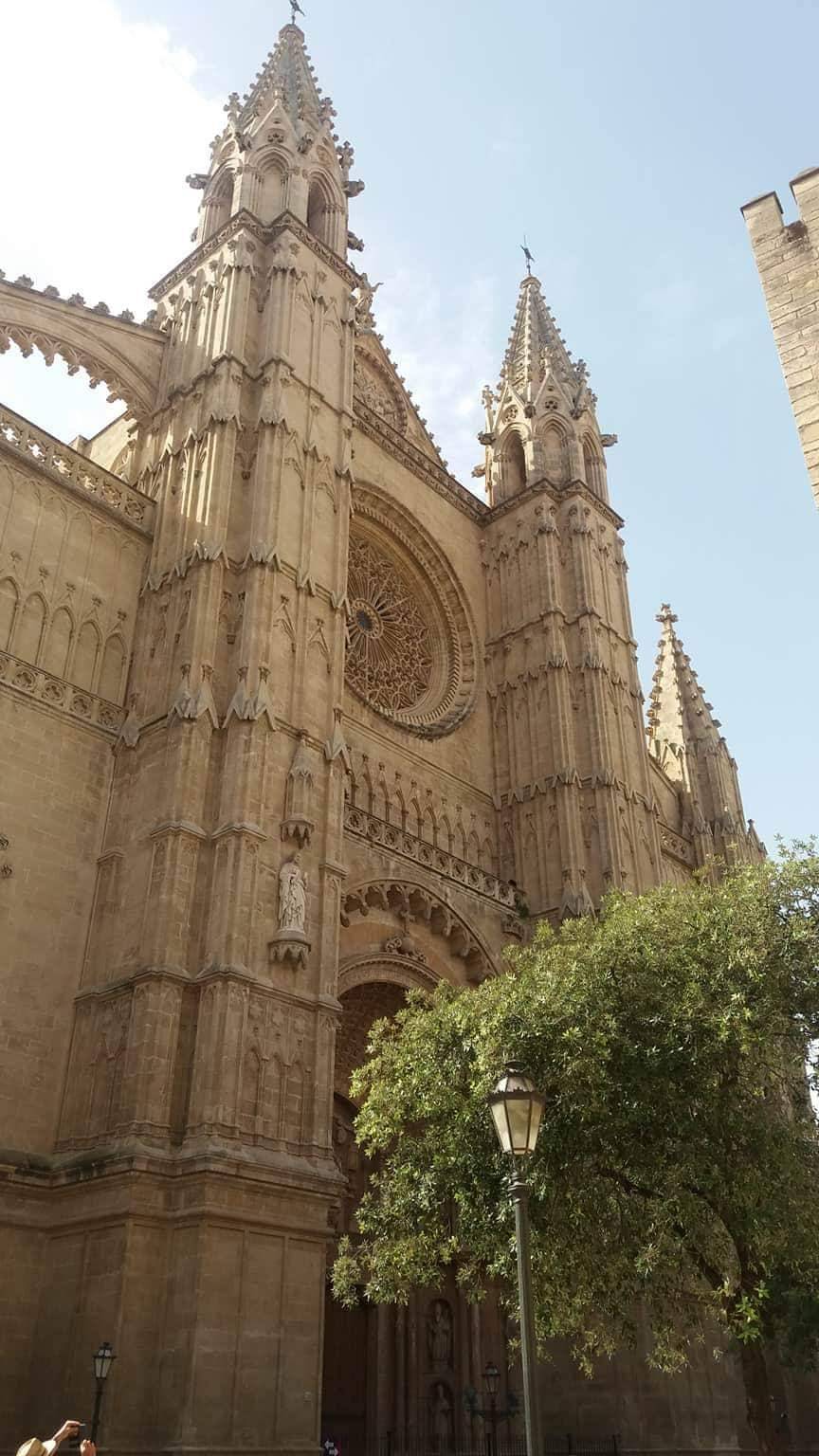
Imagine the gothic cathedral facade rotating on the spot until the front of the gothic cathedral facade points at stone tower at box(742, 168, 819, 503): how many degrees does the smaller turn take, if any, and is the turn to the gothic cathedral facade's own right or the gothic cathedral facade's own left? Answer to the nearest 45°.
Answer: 0° — it already faces it

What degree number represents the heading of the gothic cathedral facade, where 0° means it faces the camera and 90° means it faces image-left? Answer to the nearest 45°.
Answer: approximately 315°

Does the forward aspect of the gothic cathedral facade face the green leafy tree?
yes
